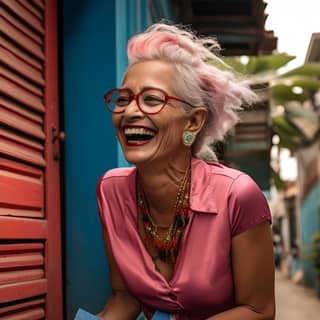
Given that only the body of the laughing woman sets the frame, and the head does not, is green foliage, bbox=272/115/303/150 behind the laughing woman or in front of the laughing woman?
behind

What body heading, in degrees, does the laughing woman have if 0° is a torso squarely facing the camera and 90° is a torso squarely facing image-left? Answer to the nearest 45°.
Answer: approximately 45°

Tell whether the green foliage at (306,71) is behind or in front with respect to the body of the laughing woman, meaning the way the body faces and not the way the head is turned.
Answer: behind

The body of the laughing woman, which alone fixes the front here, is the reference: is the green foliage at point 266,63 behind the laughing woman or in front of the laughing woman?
behind

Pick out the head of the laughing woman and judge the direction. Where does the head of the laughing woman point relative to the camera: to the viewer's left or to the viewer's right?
to the viewer's left
